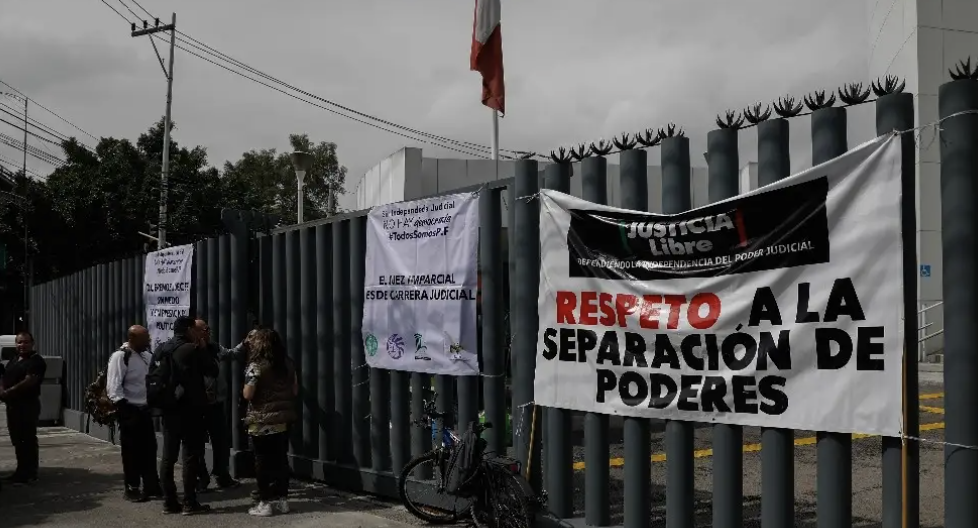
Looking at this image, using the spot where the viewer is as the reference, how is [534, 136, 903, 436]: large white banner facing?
facing the viewer and to the left of the viewer

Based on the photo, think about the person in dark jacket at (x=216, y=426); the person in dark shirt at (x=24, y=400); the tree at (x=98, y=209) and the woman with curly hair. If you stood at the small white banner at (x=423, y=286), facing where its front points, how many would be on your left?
0

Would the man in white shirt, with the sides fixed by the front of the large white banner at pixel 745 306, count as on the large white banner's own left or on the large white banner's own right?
on the large white banner's own right

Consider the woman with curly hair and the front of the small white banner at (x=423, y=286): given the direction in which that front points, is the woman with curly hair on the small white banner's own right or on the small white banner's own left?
on the small white banner's own right

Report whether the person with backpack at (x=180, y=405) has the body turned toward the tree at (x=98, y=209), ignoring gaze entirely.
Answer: no

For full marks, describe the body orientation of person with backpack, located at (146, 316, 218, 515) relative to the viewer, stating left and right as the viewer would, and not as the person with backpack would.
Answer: facing away from the viewer and to the right of the viewer

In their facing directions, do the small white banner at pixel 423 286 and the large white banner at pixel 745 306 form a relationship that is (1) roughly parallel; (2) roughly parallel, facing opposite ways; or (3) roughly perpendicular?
roughly parallel
